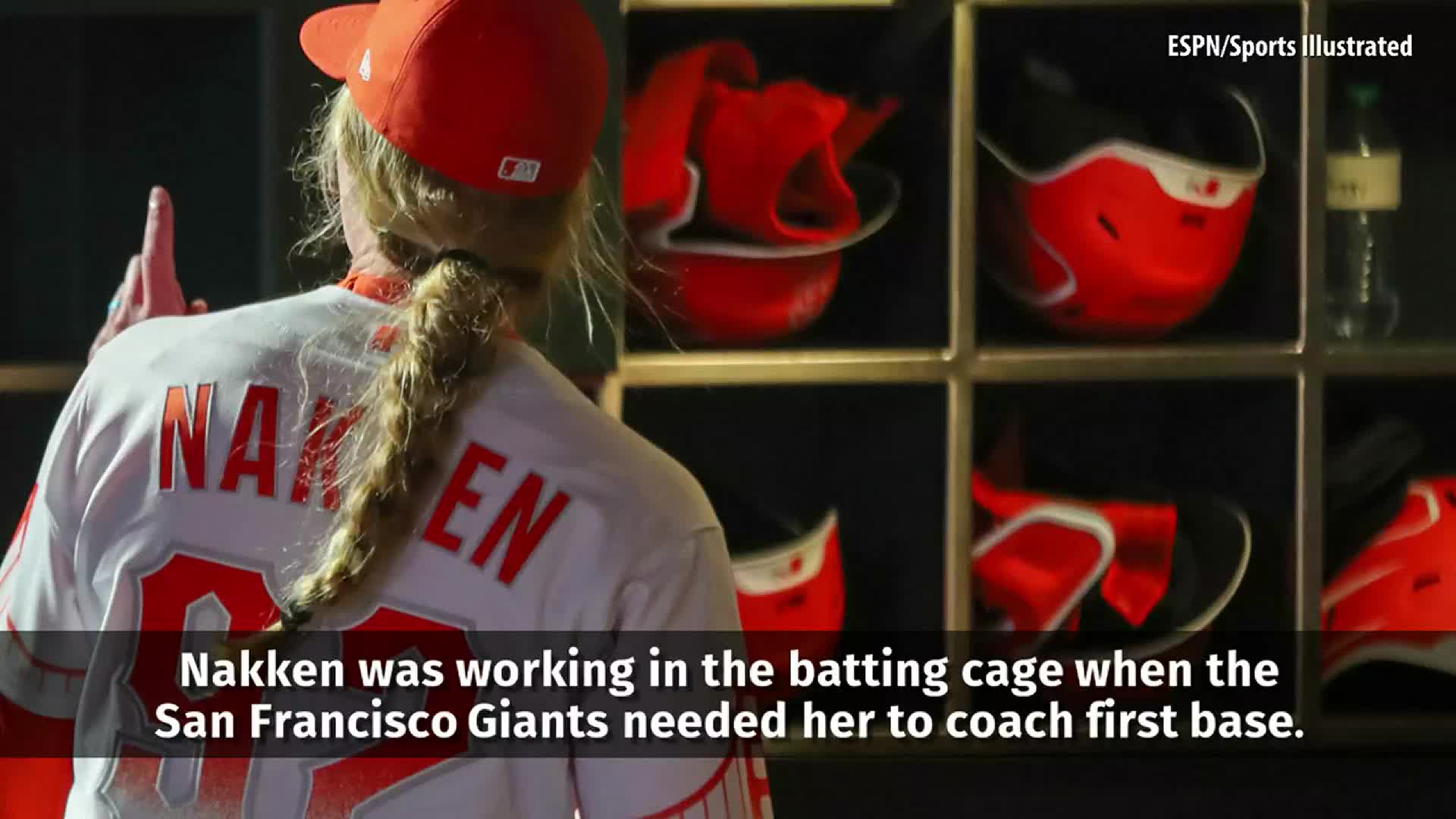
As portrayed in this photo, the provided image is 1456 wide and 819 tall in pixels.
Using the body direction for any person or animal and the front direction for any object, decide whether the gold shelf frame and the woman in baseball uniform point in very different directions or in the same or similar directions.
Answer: very different directions

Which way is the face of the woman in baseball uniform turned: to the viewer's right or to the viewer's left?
to the viewer's left

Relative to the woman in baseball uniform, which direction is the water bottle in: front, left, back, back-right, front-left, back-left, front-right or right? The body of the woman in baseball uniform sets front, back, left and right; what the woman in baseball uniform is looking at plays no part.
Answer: front-right

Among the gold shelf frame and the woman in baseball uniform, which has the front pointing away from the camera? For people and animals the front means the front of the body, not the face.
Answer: the woman in baseball uniform

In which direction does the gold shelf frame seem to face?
toward the camera

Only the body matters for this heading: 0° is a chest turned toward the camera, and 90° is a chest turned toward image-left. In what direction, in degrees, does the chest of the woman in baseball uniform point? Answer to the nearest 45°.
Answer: approximately 180°

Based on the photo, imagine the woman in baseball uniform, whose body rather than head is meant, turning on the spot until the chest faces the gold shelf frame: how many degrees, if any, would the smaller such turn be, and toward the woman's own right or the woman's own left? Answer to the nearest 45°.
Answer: approximately 45° to the woman's own right

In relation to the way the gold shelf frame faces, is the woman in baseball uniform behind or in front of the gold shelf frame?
in front

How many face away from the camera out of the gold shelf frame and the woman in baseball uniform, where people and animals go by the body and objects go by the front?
1
